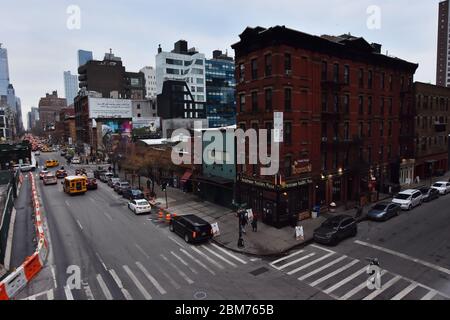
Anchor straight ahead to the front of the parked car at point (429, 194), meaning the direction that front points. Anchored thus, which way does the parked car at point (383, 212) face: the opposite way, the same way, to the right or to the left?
the same way

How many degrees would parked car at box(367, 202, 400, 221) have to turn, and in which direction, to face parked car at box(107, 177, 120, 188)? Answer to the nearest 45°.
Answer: approximately 45° to its right

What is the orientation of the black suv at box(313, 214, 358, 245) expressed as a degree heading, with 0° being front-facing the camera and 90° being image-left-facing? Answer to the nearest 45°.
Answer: approximately 45°

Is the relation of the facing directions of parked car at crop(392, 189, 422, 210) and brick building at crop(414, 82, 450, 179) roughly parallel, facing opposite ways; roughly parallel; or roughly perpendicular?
roughly perpendicular

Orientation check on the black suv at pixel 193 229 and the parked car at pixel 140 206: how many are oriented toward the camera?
0

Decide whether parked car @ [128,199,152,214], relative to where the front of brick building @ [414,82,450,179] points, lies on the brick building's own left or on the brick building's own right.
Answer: on the brick building's own right

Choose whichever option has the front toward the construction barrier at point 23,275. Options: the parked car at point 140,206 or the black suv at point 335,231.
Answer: the black suv

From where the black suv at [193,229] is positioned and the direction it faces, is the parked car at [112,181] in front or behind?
in front

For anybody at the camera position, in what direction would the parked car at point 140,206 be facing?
facing away from the viewer and to the left of the viewer

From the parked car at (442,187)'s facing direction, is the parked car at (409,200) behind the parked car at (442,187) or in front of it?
in front

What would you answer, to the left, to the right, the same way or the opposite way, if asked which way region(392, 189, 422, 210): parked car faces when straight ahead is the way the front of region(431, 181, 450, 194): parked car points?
the same way

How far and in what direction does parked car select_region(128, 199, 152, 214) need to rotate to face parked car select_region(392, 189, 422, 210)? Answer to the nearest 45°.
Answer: approximately 135° to its right

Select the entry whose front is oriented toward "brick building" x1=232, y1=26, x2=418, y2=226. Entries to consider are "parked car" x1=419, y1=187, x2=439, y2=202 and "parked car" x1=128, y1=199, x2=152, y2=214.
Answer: "parked car" x1=419, y1=187, x2=439, y2=202

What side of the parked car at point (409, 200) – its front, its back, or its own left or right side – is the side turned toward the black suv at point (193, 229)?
front

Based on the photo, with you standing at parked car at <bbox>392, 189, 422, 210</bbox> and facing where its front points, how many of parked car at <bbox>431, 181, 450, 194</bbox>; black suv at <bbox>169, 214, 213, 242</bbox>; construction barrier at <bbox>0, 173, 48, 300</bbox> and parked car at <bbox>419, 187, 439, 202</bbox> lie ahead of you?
2

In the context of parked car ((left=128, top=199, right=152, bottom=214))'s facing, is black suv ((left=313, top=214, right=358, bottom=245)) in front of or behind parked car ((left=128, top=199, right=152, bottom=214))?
behind
